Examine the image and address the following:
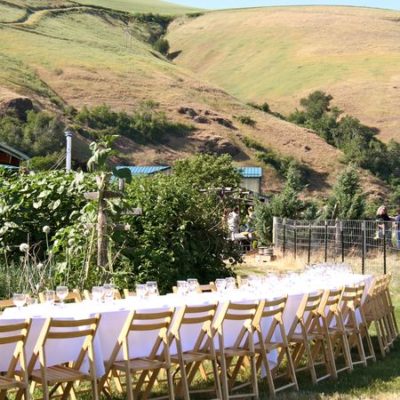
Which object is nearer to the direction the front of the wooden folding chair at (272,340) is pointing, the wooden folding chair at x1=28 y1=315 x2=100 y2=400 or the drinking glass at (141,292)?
the drinking glass

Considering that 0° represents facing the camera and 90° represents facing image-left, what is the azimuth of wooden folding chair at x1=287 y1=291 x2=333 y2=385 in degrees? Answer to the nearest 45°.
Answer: approximately 135°

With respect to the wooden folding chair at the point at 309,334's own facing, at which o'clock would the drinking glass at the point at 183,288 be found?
The drinking glass is roughly at 10 o'clock from the wooden folding chair.

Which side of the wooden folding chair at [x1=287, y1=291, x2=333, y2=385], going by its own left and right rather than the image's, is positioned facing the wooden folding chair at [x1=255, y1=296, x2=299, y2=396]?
left

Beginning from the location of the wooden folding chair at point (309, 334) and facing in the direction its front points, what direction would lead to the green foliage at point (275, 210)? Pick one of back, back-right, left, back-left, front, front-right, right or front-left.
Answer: front-right

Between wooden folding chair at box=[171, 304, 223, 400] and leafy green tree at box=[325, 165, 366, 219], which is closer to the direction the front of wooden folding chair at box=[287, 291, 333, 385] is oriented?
the leafy green tree

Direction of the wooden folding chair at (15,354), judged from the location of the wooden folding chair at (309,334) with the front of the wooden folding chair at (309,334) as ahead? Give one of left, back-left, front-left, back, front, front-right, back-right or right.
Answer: left

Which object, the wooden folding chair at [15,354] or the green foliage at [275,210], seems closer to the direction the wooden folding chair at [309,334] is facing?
the green foliage

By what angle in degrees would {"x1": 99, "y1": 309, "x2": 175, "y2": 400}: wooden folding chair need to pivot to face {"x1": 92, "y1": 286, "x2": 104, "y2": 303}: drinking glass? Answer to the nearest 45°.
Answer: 0° — it already faces it

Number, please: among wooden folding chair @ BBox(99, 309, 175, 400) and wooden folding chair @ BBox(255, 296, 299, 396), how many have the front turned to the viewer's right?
0

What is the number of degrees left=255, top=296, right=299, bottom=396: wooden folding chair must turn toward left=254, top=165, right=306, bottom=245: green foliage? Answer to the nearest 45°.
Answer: approximately 45° to its right

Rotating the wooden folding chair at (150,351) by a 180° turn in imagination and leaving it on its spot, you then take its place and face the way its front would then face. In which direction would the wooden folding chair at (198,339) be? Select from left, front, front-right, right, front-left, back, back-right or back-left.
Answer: left

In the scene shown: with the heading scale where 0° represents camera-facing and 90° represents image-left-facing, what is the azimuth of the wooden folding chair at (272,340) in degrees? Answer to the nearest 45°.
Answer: approximately 135°

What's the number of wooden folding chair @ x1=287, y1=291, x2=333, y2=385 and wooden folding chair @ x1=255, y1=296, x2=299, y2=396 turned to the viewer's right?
0

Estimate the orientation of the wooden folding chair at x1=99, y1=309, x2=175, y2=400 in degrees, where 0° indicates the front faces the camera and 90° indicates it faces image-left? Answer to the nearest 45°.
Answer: approximately 135°

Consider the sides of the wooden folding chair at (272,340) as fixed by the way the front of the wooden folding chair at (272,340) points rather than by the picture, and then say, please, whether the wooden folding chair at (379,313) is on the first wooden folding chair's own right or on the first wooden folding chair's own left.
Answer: on the first wooden folding chair's own right

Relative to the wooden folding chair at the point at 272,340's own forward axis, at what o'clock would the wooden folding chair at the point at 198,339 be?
the wooden folding chair at the point at 198,339 is roughly at 9 o'clock from the wooden folding chair at the point at 272,340.

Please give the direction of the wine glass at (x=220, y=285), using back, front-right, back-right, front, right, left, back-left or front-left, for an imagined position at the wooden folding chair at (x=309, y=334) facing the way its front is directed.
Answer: front-left
